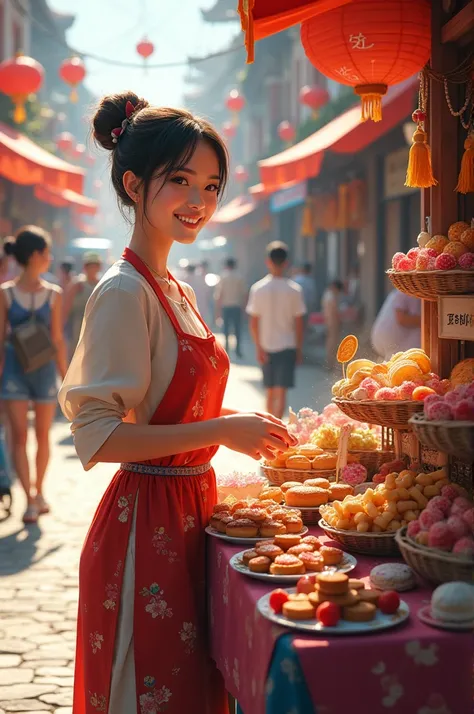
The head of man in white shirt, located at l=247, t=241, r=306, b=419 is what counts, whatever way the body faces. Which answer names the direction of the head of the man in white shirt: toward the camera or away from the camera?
away from the camera

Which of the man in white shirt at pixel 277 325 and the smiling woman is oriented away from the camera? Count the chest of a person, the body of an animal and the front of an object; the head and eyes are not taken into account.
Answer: the man in white shirt

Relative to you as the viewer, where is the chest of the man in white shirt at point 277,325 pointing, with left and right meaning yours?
facing away from the viewer

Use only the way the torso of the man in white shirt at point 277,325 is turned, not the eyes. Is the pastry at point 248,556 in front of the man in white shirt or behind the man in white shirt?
behind

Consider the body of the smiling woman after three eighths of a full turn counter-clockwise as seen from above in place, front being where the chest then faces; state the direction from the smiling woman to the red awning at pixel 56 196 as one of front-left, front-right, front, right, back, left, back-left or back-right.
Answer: front
